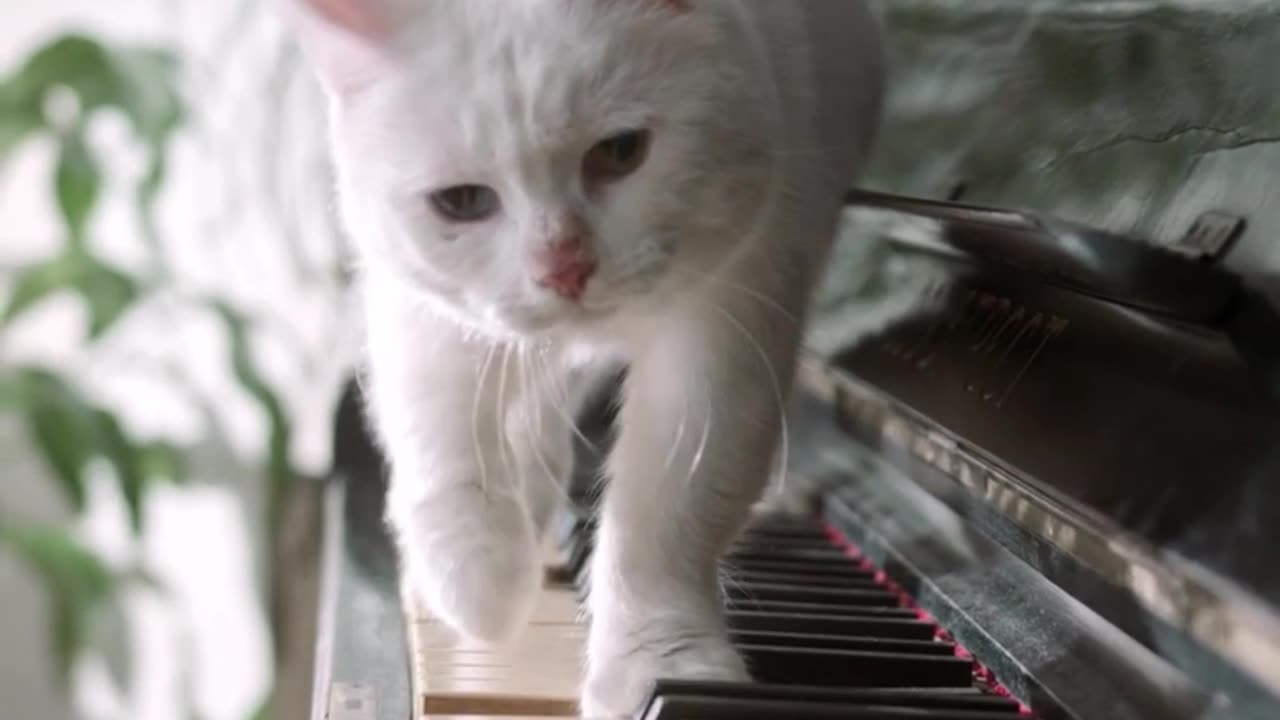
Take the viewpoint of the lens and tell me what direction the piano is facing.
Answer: facing to the left of the viewer

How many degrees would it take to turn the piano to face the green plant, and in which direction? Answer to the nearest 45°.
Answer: approximately 45° to its right

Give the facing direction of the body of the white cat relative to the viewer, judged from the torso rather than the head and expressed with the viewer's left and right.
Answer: facing the viewer

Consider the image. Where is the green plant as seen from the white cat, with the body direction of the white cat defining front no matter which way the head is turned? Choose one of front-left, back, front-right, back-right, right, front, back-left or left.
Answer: back-right
